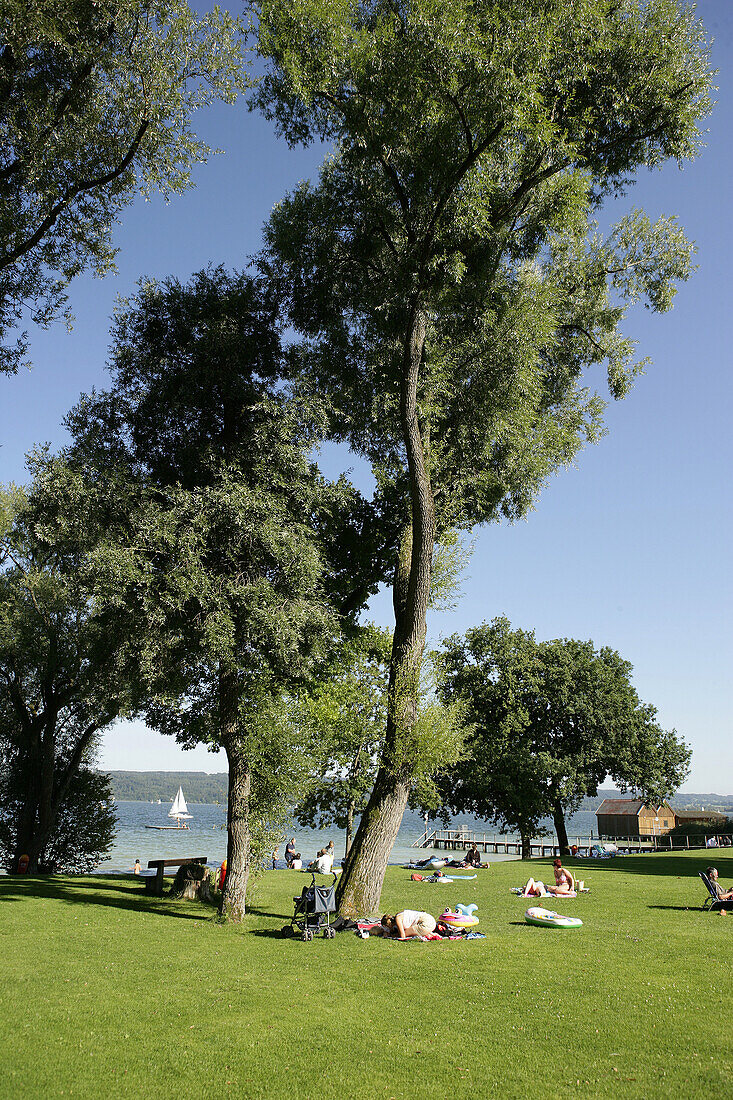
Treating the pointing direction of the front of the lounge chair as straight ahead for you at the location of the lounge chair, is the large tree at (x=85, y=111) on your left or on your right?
on your right
